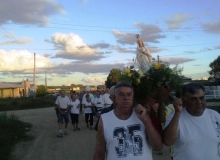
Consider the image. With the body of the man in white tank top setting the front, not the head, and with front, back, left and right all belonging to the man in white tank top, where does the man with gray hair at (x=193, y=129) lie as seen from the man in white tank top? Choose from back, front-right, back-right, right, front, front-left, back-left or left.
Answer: left

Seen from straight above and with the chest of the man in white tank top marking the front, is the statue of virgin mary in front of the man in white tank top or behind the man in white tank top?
behind

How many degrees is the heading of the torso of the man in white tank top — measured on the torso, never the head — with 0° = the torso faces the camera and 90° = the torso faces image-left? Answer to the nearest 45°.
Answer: approximately 0°

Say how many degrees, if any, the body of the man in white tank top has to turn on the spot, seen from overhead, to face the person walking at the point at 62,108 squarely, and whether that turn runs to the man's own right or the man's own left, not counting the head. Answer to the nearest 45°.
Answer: approximately 180°
